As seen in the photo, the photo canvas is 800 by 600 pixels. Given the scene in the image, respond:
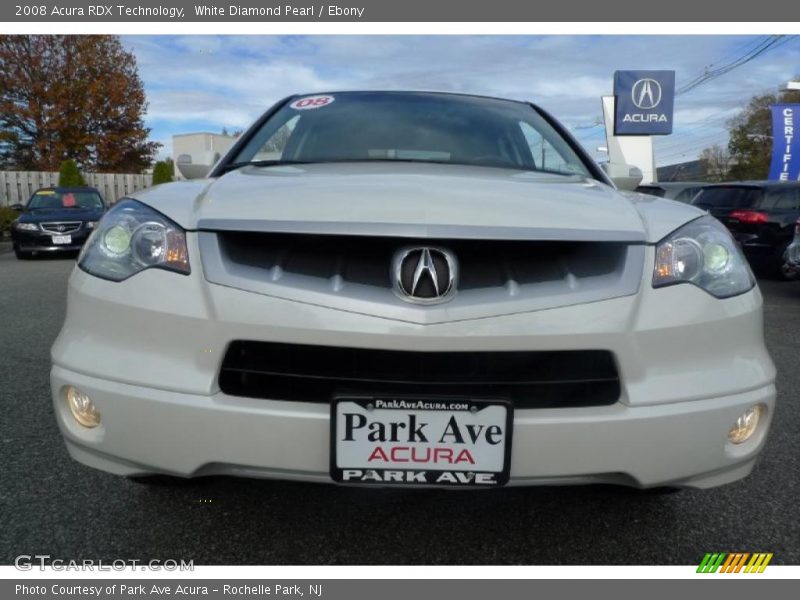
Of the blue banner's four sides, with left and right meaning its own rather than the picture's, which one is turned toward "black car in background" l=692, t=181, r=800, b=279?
front

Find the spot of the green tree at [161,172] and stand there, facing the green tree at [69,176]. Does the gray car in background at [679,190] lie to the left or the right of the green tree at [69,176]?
left

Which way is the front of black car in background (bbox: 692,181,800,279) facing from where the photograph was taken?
facing away from the viewer and to the right of the viewer

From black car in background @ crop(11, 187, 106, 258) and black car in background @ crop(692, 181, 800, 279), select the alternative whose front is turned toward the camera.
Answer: black car in background @ crop(11, 187, 106, 258)

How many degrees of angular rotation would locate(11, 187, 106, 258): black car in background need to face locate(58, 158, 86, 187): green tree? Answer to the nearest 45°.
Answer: approximately 180°

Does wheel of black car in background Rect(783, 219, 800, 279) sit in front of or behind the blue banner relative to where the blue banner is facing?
in front

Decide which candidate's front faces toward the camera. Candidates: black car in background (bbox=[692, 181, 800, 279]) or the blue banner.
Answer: the blue banner

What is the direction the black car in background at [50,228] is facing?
toward the camera

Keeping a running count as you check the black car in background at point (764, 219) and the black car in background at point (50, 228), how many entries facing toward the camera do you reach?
1

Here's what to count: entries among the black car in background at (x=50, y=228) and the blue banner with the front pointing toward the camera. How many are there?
2

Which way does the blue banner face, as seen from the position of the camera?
facing the viewer

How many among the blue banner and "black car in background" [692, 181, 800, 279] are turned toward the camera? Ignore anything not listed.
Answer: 1

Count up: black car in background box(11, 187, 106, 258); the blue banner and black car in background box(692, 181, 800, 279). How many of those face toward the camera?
2
